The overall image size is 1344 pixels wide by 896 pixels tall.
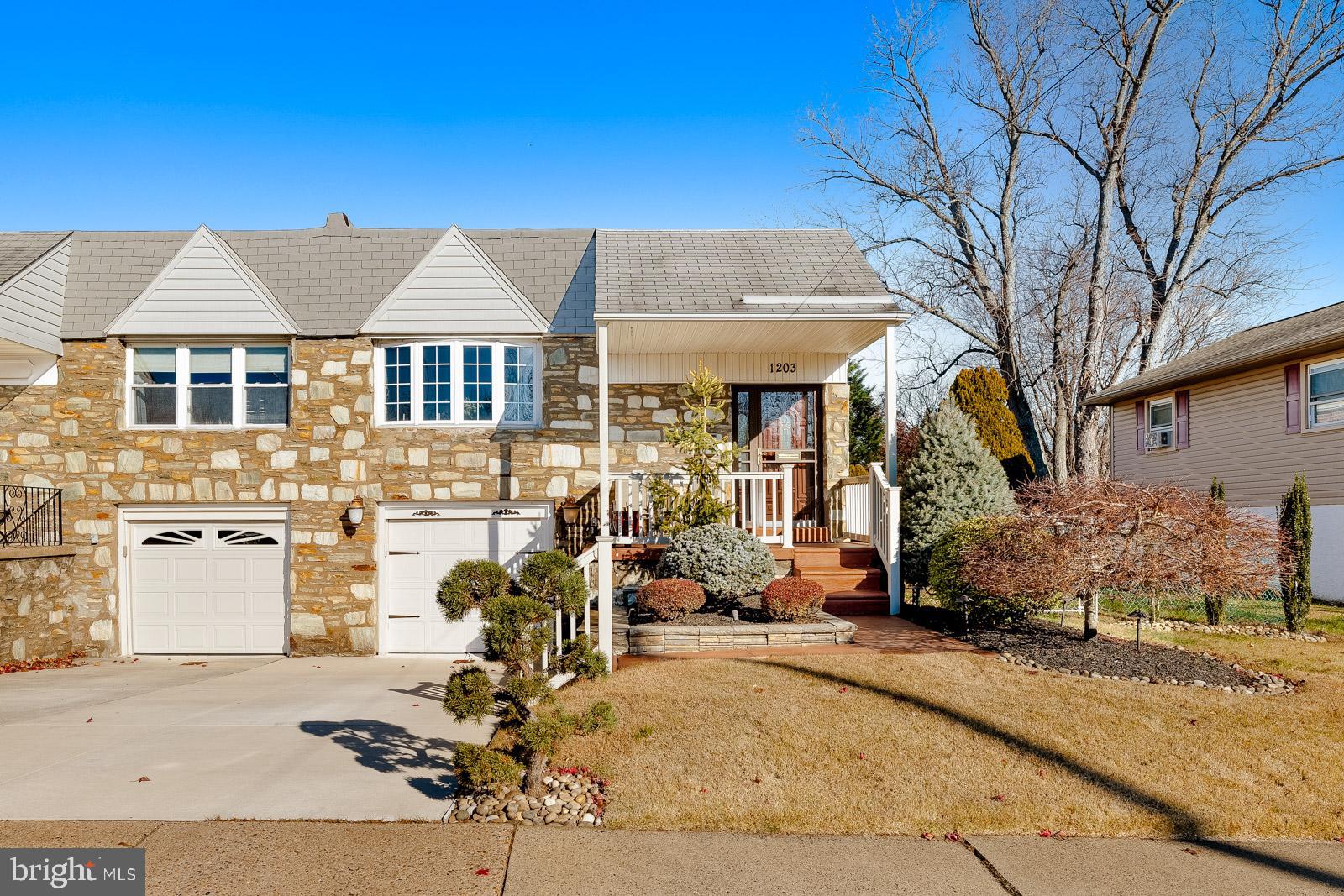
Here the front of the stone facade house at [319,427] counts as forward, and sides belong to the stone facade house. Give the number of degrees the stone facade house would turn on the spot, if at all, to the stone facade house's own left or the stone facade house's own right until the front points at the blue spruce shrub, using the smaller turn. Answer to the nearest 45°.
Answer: approximately 45° to the stone facade house's own left

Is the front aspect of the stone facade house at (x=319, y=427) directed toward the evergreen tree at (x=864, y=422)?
no

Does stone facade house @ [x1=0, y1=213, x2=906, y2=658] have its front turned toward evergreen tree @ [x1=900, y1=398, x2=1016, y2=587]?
no

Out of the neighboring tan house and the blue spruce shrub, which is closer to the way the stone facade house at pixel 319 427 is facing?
the blue spruce shrub

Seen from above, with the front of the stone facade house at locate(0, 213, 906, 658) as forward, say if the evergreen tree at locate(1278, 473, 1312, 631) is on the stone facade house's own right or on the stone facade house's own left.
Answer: on the stone facade house's own left

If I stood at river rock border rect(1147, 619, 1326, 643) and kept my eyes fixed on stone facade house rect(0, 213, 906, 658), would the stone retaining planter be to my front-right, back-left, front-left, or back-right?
front-left

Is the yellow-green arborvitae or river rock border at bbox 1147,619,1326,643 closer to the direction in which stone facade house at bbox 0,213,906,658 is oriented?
the river rock border

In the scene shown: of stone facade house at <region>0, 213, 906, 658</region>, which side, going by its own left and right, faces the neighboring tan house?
left

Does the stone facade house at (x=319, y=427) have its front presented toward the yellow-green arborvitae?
no

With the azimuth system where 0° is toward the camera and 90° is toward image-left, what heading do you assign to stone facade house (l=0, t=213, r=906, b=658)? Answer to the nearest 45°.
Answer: approximately 0°
